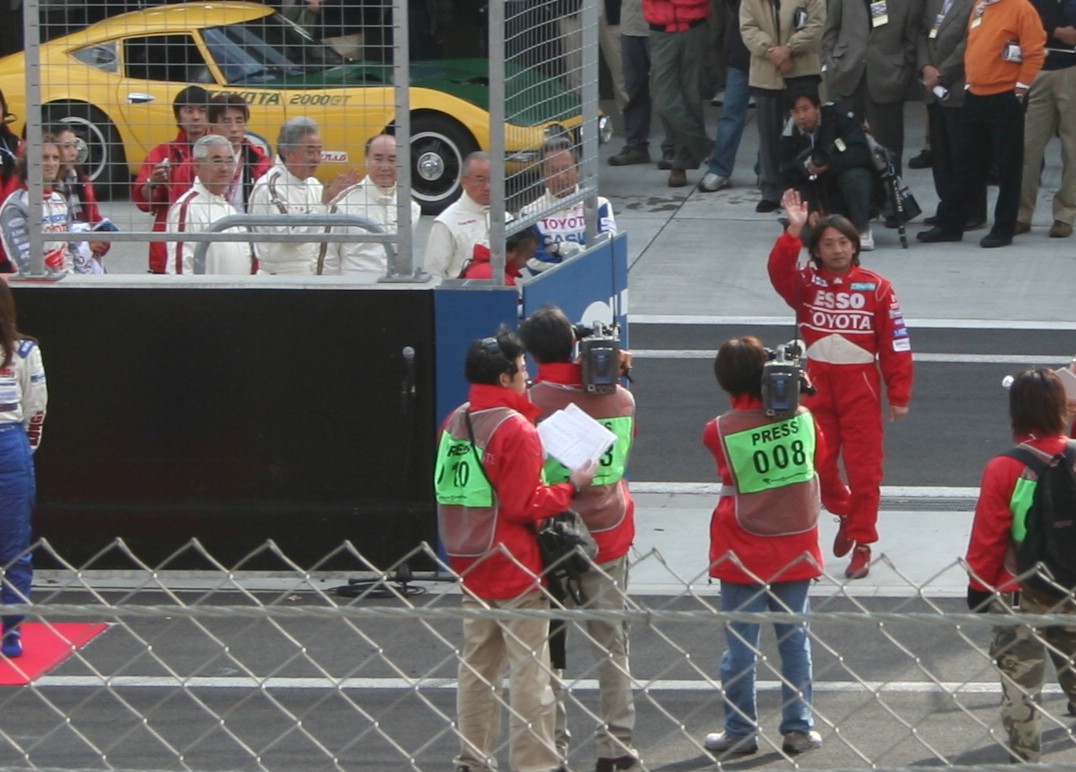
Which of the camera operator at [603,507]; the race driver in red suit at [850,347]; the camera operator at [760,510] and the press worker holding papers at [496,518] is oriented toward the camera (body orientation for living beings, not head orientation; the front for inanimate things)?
the race driver in red suit

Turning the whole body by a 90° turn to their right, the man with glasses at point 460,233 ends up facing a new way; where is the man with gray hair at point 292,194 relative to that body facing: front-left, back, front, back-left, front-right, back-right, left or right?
front-right

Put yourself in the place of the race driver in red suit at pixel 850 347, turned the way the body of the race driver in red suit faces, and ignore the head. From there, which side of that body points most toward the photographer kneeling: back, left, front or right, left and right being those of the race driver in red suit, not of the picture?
back

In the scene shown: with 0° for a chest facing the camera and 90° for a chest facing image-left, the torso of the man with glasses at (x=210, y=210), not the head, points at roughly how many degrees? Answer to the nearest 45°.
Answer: approximately 315°

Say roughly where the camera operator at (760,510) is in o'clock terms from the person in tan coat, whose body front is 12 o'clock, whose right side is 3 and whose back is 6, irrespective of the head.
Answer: The camera operator is roughly at 12 o'clock from the person in tan coat.

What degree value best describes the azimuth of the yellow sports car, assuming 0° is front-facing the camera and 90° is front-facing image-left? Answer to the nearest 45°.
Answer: approximately 315°

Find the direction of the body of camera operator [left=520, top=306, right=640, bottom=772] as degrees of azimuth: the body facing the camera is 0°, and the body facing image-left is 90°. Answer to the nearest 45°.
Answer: approximately 180°

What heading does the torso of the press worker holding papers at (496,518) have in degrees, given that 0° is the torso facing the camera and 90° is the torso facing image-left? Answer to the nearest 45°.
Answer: approximately 225°

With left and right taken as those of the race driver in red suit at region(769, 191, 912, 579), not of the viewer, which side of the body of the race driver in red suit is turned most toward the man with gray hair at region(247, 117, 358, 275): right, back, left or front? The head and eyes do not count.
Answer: right
